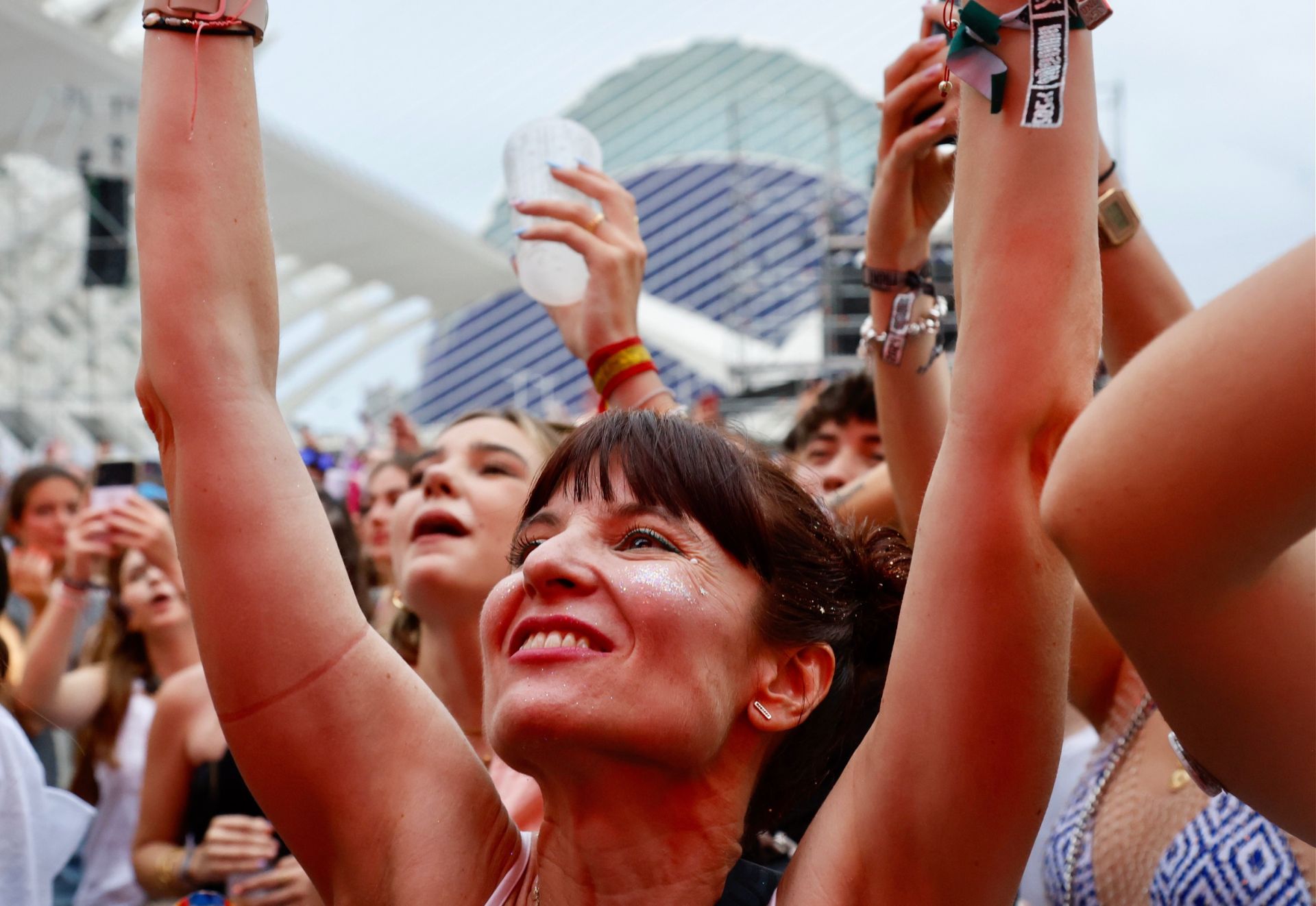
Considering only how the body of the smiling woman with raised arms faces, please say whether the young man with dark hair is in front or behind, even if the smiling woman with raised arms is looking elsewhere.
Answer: behind

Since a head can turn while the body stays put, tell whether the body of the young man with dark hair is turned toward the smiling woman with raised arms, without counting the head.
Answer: yes

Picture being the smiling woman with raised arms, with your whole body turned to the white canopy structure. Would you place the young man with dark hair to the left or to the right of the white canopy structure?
right

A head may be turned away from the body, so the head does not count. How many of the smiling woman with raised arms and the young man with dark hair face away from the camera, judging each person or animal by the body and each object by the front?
0

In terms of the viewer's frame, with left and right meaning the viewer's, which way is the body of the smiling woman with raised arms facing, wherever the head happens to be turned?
facing the viewer and to the left of the viewer

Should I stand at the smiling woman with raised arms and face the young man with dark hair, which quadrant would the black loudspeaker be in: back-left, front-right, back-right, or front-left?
front-left

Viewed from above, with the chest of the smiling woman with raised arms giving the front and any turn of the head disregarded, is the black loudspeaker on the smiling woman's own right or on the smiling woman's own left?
on the smiling woman's own right

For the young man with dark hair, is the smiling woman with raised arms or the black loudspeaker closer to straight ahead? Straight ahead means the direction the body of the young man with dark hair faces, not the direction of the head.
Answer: the smiling woman with raised arms

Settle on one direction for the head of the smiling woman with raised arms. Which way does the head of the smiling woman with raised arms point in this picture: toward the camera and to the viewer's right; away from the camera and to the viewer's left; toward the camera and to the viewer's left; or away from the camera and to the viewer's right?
toward the camera and to the viewer's left

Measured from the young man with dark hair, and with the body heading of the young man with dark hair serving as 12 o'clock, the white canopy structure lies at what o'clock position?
The white canopy structure is roughly at 5 o'clock from the young man with dark hair.

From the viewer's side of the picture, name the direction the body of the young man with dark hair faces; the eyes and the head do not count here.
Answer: toward the camera
